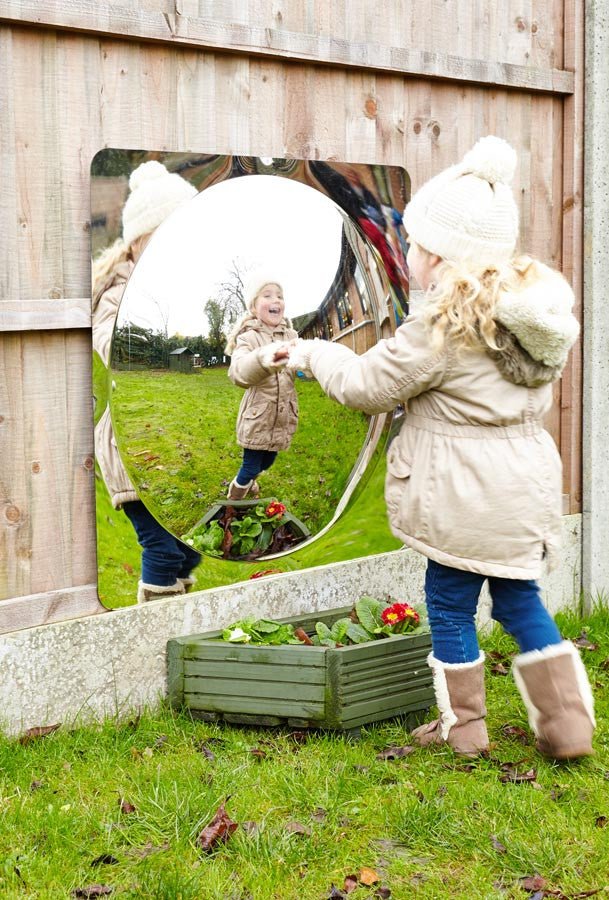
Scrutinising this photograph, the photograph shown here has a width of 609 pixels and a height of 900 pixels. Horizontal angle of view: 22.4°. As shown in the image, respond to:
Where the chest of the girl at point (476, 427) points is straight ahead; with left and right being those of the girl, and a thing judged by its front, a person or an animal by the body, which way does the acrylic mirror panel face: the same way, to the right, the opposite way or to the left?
the opposite way

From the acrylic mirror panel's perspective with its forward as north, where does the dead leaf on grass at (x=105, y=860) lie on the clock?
The dead leaf on grass is roughly at 2 o'clock from the acrylic mirror panel.

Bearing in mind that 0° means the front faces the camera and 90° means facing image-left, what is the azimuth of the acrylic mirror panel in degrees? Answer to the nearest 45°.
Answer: approximately 315°

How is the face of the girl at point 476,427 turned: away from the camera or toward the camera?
away from the camera

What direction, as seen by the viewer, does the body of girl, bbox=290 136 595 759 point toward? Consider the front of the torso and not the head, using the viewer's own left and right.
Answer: facing away from the viewer and to the left of the viewer
